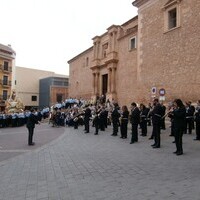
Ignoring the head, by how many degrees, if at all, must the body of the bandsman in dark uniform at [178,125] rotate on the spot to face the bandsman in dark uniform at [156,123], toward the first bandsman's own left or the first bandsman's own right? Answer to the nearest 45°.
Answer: approximately 45° to the first bandsman's own right

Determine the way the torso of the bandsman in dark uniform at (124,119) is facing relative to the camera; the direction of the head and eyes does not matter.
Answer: to the viewer's left

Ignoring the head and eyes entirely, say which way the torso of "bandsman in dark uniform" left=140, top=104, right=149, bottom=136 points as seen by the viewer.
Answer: to the viewer's left

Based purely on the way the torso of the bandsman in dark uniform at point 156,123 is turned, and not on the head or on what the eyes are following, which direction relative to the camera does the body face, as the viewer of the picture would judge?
to the viewer's left

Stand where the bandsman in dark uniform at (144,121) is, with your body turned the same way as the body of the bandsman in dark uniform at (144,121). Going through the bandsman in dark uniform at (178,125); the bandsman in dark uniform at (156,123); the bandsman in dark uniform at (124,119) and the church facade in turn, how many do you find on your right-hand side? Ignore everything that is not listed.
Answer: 1

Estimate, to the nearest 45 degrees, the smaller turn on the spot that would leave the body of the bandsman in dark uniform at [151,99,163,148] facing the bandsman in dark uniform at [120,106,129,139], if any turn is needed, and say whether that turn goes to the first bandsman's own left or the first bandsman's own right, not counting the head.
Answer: approximately 45° to the first bandsman's own right

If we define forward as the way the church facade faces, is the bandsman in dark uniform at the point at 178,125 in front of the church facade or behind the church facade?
in front

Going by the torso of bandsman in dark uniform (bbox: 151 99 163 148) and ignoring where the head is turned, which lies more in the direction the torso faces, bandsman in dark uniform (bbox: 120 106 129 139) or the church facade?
the bandsman in dark uniform

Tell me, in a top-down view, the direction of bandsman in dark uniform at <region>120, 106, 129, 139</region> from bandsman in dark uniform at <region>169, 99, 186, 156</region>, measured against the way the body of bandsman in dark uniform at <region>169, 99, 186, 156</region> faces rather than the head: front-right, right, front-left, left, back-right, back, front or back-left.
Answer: front-right

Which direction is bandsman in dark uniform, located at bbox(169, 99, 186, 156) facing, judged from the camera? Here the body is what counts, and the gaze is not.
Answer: to the viewer's left

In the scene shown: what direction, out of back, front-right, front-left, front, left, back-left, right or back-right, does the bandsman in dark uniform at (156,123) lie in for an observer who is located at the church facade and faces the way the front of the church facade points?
front-left

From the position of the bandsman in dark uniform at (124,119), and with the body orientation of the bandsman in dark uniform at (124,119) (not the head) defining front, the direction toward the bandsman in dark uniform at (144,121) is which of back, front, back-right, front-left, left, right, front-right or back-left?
back-right
